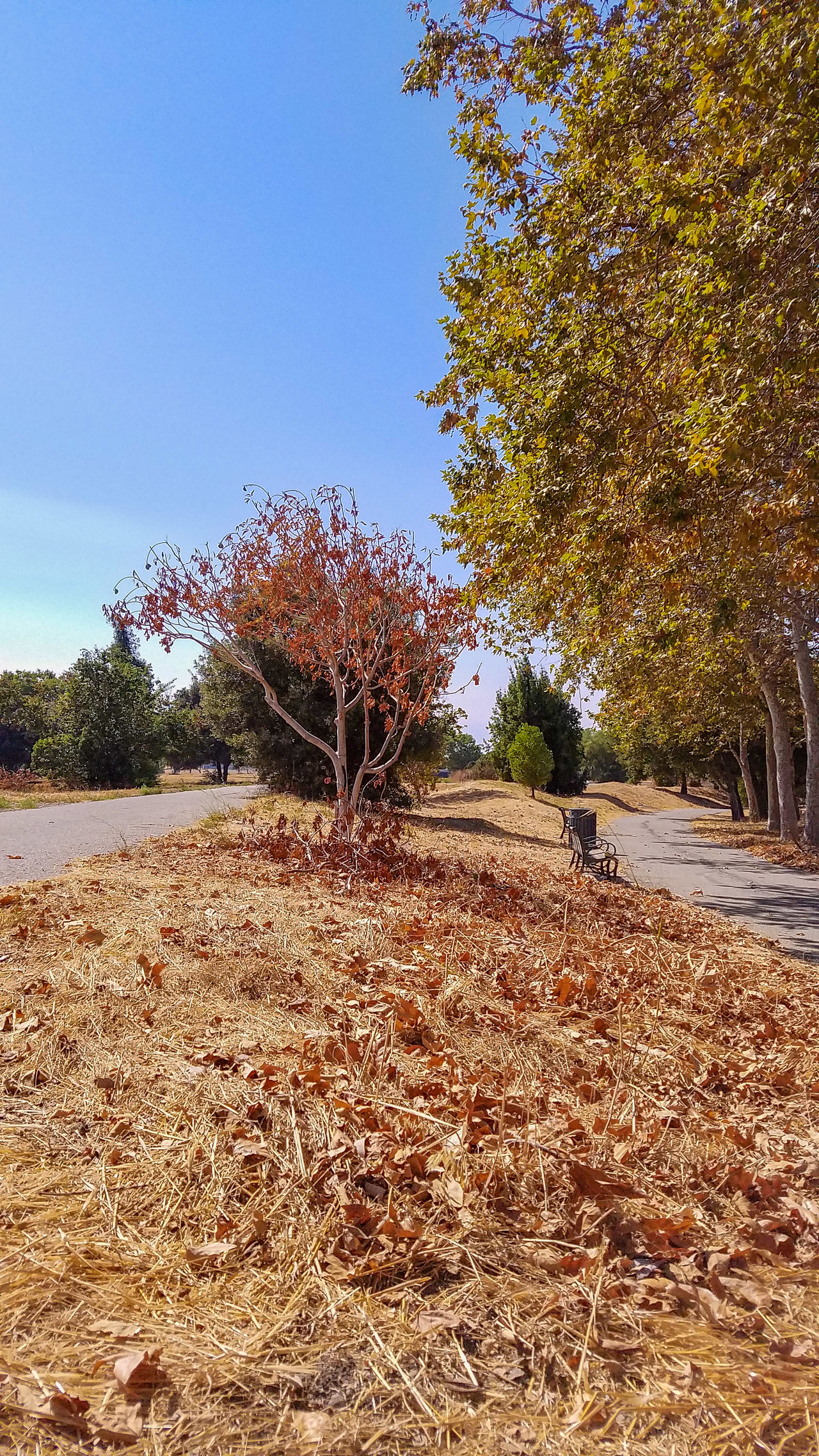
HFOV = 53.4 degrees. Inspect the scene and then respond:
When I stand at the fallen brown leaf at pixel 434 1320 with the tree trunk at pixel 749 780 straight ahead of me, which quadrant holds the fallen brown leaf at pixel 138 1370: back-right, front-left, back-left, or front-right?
back-left

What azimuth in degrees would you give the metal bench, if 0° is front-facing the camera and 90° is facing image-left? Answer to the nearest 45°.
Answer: approximately 270°

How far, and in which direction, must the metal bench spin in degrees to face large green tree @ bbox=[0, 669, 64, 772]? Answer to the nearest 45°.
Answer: approximately 135° to its left

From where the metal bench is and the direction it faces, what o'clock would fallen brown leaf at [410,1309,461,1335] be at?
The fallen brown leaf is roughly at 3 o'clock from the metal bench.

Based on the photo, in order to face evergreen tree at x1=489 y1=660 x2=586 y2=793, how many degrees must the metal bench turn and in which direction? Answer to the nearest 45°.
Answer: approximately 90° to its left

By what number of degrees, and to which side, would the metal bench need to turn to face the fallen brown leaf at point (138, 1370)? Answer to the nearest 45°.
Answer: approximately 90° to its right

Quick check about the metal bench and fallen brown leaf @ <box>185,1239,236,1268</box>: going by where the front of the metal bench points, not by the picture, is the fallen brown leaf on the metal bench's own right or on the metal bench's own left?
on the metal bench's own right

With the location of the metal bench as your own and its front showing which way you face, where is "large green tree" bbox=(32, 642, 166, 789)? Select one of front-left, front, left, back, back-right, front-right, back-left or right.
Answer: back-left
